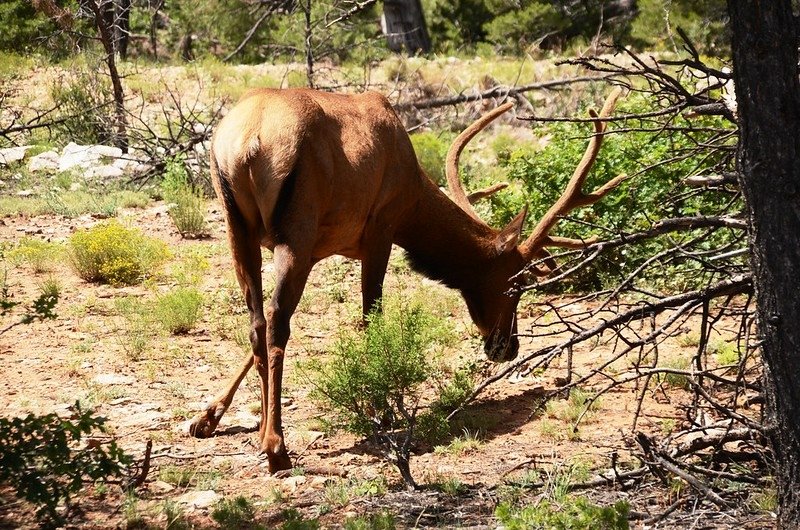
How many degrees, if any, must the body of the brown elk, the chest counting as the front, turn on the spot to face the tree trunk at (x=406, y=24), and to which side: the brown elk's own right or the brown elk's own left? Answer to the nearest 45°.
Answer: approximately 45° to the brown elk's own left

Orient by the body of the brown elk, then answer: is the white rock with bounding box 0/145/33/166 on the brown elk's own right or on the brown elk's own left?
on the brown elk's own left

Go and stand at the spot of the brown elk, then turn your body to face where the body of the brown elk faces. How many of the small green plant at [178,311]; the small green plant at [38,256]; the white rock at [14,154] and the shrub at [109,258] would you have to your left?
4

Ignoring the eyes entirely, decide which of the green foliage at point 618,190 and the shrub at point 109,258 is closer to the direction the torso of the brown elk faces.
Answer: the green foliage

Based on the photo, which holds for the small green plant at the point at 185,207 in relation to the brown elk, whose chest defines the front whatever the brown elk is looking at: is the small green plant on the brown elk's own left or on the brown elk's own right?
on the brown elk's own left

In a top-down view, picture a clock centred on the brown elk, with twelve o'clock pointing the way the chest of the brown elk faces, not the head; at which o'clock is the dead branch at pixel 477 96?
The dead branch is roughly at 11 o'clock from the brown elk.

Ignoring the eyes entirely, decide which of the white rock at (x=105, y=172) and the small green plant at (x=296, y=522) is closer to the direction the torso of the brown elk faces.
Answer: the white rock

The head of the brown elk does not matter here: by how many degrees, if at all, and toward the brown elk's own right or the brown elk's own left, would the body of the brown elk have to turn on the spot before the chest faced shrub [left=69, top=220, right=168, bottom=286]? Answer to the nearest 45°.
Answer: approximately 90° to the brown elk's own left

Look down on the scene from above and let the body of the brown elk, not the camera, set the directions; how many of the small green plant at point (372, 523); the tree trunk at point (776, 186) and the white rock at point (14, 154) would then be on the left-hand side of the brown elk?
1

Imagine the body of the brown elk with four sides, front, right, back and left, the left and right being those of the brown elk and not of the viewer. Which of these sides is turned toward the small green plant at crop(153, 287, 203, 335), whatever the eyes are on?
left

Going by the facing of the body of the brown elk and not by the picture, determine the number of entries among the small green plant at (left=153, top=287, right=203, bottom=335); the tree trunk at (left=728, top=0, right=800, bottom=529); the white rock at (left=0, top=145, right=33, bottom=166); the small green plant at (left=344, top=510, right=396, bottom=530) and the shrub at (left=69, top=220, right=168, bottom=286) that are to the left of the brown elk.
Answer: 3

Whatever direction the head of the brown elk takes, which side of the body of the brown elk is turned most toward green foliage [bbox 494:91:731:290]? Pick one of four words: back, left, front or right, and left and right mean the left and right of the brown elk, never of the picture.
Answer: front

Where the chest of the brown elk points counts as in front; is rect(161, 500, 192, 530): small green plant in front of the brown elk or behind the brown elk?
behind

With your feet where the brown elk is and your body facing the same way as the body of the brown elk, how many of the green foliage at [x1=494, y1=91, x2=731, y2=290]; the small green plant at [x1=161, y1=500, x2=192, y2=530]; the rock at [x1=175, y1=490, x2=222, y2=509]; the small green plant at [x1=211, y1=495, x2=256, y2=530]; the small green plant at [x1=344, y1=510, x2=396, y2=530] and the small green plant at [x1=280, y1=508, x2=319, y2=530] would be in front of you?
1

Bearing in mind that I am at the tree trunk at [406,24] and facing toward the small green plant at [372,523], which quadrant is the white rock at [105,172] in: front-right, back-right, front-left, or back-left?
front-right

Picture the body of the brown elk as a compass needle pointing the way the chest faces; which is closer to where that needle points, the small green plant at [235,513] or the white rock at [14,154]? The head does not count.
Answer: the white rock

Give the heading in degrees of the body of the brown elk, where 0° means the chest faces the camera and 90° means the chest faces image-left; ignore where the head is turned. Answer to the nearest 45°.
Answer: approximately 225°
